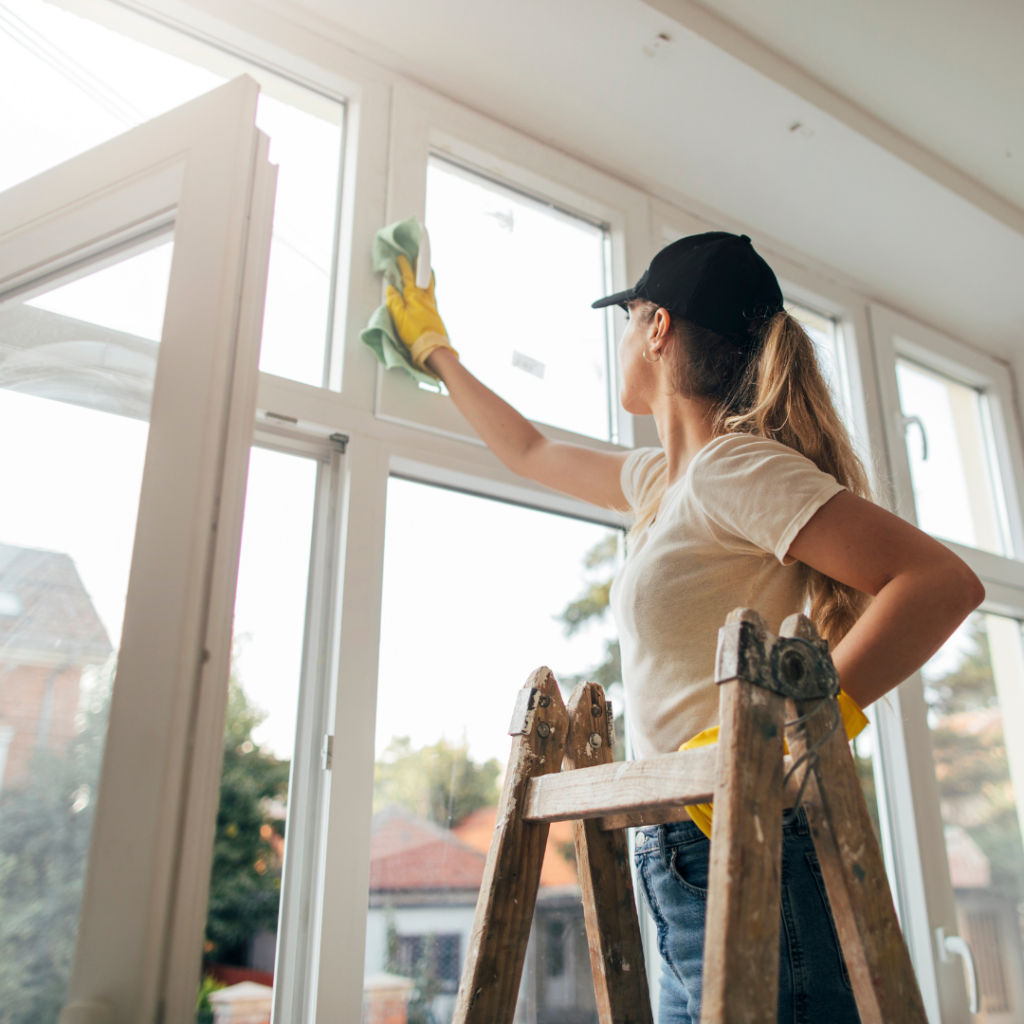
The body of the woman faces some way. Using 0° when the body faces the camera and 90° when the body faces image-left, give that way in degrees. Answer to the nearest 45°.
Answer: approximately 90°

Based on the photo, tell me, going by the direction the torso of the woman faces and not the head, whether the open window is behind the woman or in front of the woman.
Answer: in front

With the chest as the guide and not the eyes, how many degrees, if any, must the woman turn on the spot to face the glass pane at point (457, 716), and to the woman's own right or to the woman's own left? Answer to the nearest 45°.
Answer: approximately 45° to the woman's own right

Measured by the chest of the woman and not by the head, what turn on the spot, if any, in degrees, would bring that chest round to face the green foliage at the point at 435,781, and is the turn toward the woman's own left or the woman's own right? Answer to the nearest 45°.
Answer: approximately 45° to the woman's own right

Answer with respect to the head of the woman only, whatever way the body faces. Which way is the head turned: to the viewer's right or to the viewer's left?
to the viewer's left

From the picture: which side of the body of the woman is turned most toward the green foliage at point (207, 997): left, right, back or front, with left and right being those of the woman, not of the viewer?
front
